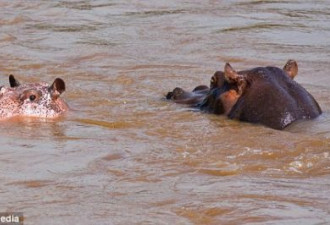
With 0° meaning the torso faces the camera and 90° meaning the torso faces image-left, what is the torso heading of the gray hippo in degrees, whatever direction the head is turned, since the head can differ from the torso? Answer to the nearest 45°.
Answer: approximately 135°
